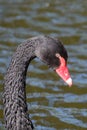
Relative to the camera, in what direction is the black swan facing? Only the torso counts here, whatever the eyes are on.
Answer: to the viewer's right
